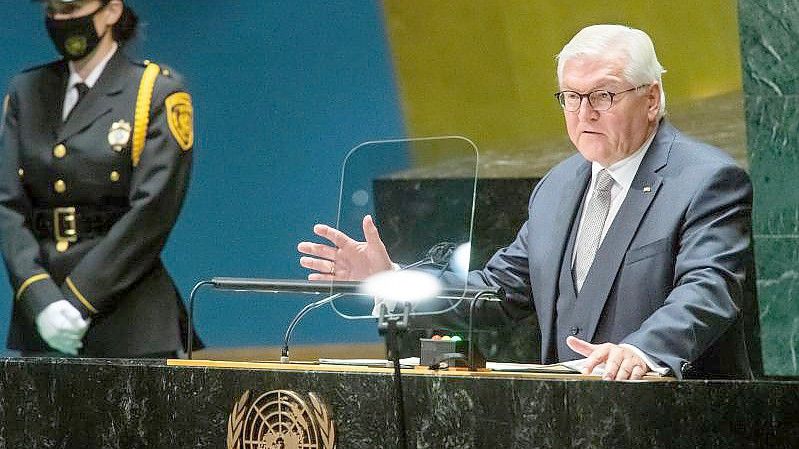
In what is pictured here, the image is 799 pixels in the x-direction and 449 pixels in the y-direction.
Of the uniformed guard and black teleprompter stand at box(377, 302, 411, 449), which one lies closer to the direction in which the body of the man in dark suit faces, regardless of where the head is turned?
the black teleprompter stand

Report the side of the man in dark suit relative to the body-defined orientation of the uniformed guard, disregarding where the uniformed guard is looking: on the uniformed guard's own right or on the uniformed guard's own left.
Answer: on the uniformed guard's own left

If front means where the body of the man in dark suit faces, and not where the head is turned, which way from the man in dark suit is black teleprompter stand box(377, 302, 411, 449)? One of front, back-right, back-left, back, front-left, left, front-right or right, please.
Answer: front

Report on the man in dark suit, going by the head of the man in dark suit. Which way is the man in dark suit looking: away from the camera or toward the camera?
toward the camera

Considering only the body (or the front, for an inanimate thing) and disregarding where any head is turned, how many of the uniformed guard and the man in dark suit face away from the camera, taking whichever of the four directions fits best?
0

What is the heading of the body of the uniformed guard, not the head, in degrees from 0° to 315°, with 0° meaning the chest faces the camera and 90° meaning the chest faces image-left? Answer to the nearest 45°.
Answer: approximately 45°

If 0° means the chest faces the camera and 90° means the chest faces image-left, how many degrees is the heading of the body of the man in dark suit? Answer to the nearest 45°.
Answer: approximately 45°
